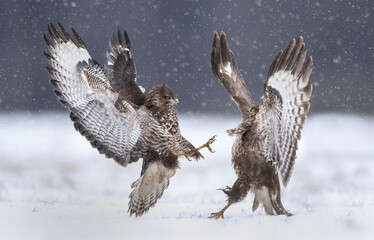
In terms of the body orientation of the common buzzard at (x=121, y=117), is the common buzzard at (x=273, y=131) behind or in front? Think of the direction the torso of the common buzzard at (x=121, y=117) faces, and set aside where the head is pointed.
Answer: in front

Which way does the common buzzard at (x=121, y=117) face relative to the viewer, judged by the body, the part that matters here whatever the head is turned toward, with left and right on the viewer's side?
facing to the right of the viewer
